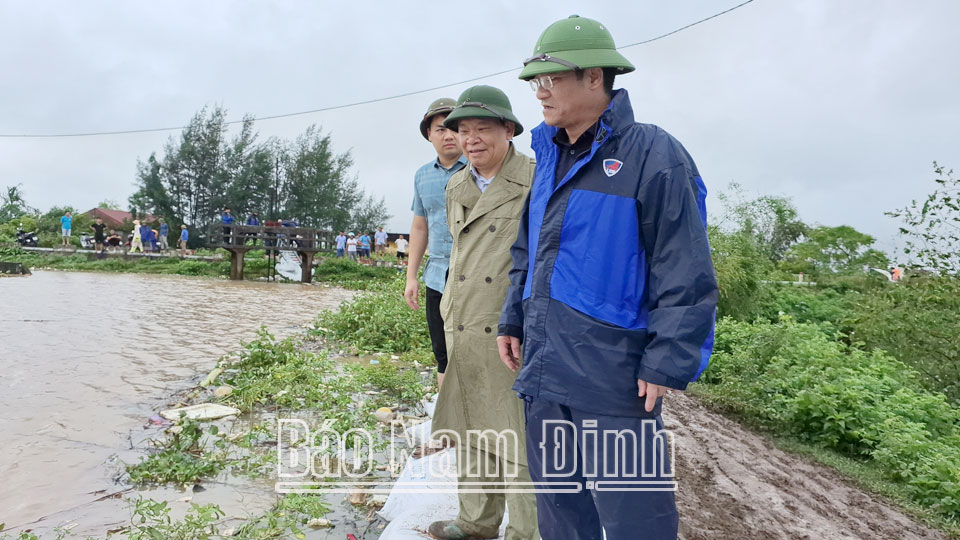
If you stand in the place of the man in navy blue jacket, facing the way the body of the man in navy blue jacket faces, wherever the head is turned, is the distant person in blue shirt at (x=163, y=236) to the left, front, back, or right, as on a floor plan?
right

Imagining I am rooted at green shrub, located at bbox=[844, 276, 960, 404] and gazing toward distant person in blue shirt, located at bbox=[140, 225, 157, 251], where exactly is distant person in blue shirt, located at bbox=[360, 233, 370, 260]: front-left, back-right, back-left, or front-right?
front-right

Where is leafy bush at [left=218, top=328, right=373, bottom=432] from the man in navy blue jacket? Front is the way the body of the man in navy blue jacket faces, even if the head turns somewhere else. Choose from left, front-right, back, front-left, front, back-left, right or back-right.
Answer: right

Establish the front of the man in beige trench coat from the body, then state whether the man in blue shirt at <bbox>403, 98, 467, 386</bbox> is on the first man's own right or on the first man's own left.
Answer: on the first man's own right

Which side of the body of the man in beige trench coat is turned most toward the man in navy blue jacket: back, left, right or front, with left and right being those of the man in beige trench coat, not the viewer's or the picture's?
left

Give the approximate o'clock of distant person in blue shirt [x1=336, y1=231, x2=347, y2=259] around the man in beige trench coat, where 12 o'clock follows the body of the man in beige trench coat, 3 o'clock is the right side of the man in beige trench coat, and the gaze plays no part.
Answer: The distant person in blue shirt is roughly at 4 o'clock from the man in beige trench coat.

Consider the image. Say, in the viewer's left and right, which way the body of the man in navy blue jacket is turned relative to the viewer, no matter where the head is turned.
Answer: facing the viewer and to the left of the viewer

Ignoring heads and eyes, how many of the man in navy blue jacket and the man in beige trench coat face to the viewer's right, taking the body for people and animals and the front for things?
0

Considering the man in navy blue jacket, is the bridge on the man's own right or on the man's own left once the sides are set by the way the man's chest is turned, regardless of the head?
on the man's own right

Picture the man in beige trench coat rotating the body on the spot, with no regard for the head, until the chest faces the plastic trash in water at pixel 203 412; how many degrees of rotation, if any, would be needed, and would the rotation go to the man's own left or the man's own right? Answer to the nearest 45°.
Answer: approximately 90° to the man's own right

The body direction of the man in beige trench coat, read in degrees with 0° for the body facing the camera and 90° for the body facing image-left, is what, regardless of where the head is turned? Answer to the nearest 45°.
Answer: approximately 45°
